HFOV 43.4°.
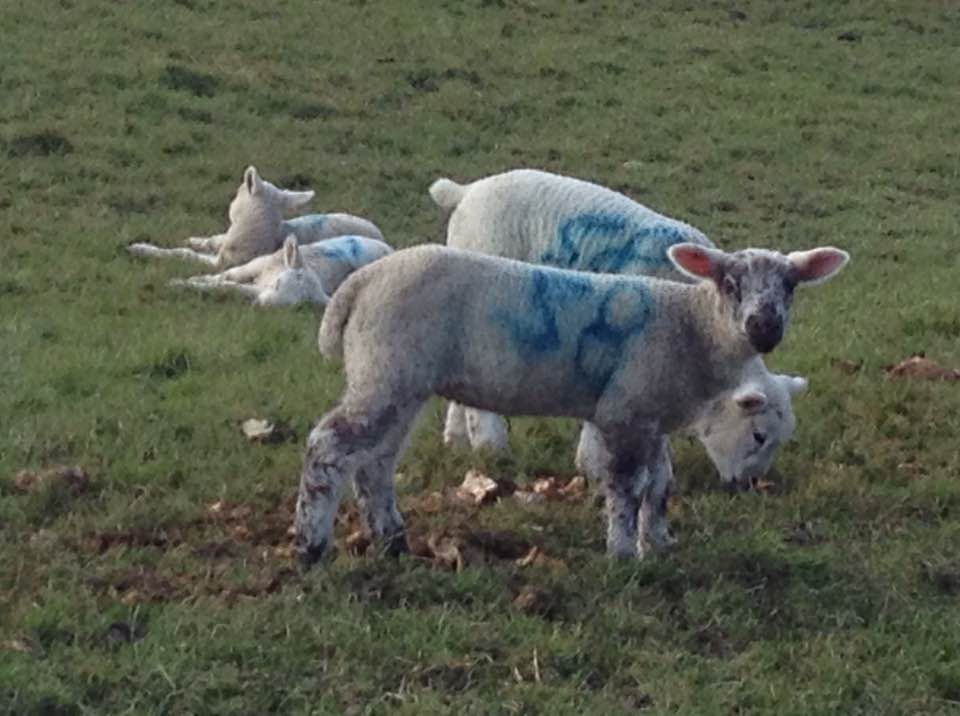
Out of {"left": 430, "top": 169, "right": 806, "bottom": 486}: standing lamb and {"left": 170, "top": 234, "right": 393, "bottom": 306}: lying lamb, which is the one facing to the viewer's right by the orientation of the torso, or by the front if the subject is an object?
the standing lamb

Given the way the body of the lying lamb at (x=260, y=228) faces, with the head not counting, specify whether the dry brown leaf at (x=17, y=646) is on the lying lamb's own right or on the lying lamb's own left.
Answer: on the lying lamb's own left

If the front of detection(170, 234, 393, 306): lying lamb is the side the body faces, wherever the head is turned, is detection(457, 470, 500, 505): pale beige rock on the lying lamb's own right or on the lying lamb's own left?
on the lying lamb's own left

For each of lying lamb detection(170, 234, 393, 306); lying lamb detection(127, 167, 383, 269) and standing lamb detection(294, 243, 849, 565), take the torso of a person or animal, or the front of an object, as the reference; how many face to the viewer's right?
1

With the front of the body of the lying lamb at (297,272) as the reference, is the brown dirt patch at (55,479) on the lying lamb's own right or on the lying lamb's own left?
on the lying lamb's own left

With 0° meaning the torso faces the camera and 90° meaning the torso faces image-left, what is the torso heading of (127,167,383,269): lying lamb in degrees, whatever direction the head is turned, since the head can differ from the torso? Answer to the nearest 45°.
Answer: approximately 90°

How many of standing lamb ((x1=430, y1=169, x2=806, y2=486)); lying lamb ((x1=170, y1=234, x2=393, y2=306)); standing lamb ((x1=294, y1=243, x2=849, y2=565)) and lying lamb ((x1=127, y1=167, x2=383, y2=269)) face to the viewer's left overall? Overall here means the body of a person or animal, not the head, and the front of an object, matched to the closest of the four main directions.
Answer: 2

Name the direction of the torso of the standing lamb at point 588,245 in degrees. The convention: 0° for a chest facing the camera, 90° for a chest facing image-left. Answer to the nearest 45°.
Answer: approximately 270°

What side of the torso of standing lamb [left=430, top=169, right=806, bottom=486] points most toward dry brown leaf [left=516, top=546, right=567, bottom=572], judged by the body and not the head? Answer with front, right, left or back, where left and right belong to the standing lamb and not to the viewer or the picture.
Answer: right

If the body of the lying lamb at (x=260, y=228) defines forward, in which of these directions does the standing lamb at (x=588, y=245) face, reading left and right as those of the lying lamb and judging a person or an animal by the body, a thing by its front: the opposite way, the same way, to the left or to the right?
the opposite way

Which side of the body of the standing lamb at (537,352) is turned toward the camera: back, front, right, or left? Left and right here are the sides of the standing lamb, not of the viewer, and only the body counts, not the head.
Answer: right

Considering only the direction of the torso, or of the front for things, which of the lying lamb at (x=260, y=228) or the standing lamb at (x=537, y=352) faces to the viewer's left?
the lying lamb

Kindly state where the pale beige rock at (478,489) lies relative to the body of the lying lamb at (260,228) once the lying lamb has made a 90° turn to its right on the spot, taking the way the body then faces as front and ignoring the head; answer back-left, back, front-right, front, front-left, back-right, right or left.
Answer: back

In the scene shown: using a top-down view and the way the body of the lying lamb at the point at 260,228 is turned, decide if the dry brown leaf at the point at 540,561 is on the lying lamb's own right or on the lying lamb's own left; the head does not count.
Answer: on the lying lamb's own left

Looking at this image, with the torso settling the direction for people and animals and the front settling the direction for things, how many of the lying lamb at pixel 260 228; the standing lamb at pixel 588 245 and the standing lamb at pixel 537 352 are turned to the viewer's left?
1
